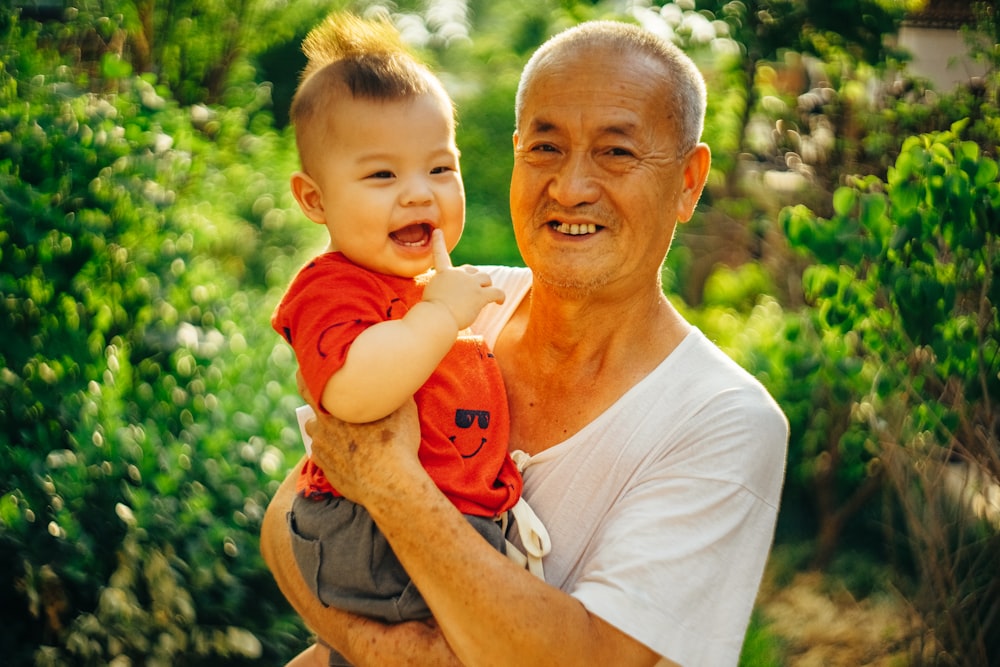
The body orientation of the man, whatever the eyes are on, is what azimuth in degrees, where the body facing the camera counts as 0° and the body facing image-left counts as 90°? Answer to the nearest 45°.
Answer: approximately 45°
